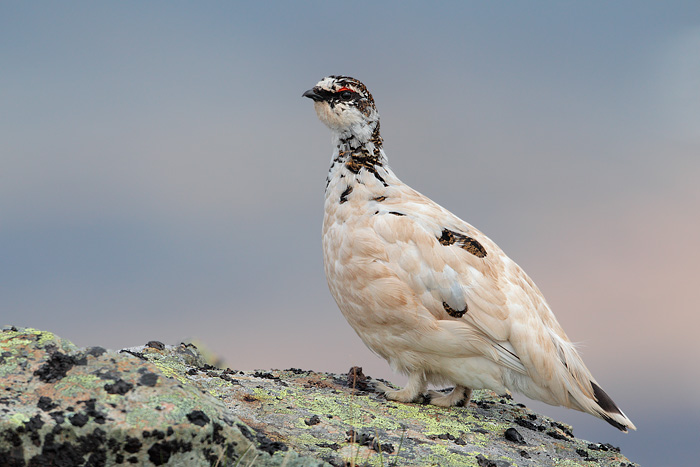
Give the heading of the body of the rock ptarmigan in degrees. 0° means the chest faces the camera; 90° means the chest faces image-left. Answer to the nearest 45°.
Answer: approximately 90°
